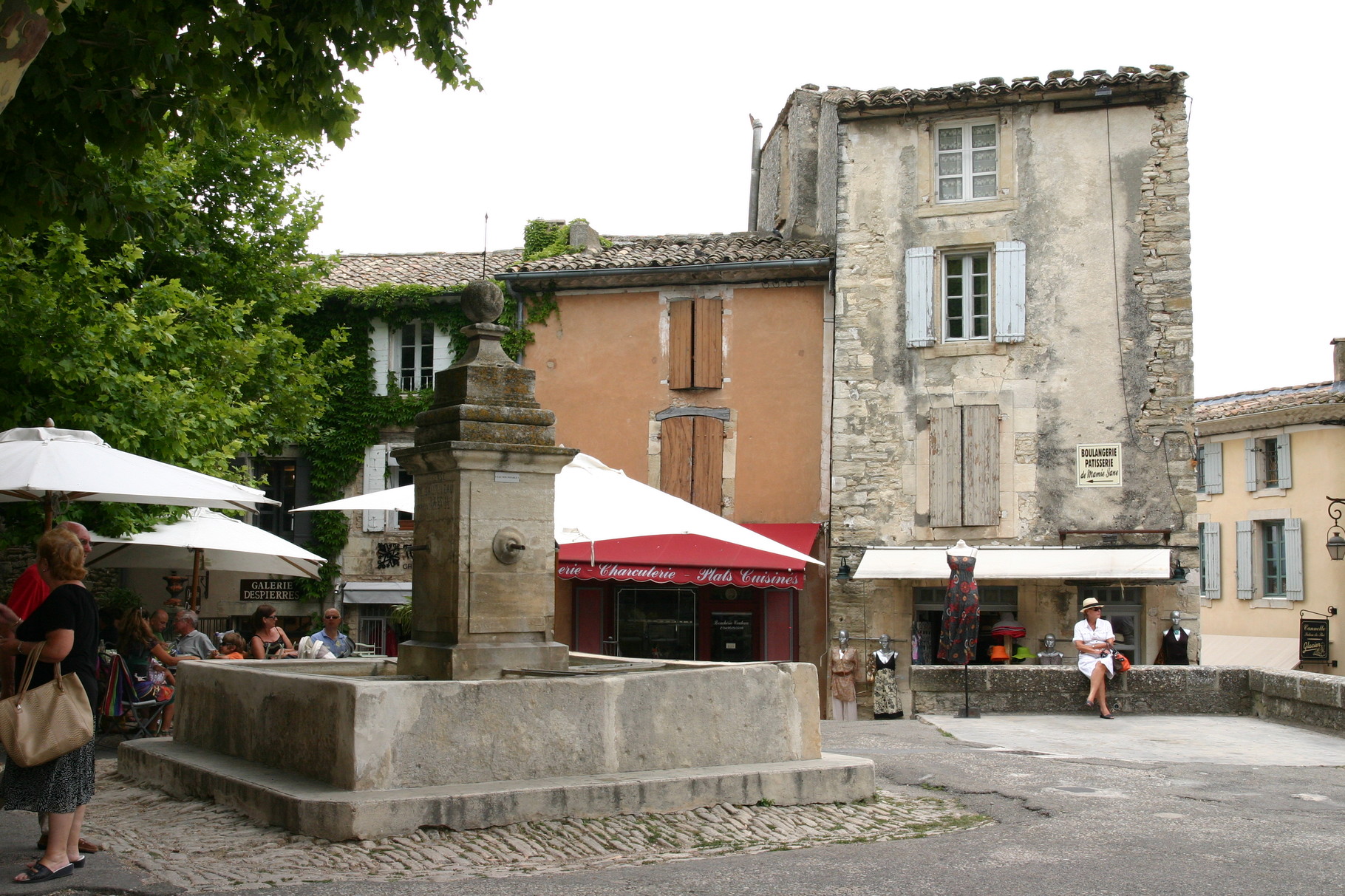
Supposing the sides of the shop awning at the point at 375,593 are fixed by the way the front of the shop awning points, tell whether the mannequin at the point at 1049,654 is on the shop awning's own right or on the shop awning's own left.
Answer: on the shop awning's own left

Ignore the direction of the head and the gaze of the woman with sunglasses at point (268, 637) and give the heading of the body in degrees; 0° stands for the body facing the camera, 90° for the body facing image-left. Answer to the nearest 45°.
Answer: approximately 315°

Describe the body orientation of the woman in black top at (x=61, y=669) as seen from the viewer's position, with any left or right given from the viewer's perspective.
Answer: facing to the left of the viewer

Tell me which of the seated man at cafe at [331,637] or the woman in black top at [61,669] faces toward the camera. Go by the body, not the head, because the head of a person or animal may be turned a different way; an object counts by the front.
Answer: the seated man at cafe

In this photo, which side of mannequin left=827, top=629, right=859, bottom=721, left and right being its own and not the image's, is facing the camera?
front

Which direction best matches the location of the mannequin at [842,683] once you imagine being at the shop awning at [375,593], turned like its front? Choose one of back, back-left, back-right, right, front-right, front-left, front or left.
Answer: front-left

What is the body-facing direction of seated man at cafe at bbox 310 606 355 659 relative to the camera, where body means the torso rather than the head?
toward the camera

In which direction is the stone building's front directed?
toward the camera

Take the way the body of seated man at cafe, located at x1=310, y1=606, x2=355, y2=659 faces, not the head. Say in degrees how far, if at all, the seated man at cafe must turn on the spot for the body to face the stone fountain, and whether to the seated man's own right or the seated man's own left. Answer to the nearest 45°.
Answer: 0° — they already face it
